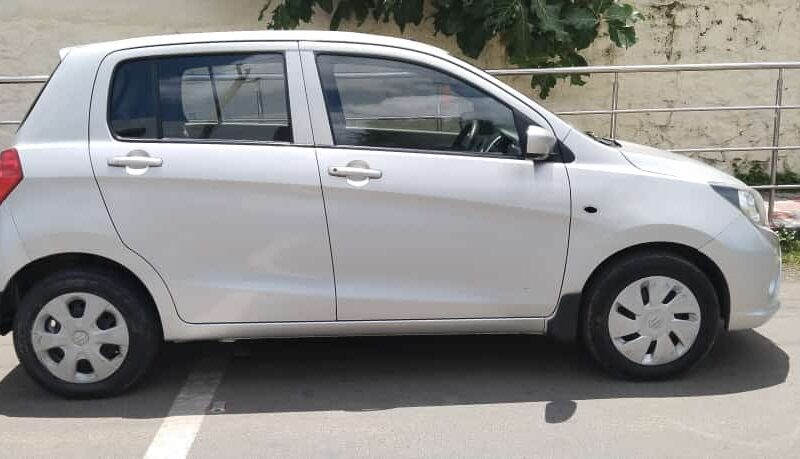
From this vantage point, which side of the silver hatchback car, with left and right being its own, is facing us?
right

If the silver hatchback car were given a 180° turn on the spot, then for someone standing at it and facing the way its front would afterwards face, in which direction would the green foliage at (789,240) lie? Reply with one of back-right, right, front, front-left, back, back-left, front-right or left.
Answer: back-right

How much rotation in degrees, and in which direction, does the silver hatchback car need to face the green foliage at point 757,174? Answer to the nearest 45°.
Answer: approximately 45° to its left
